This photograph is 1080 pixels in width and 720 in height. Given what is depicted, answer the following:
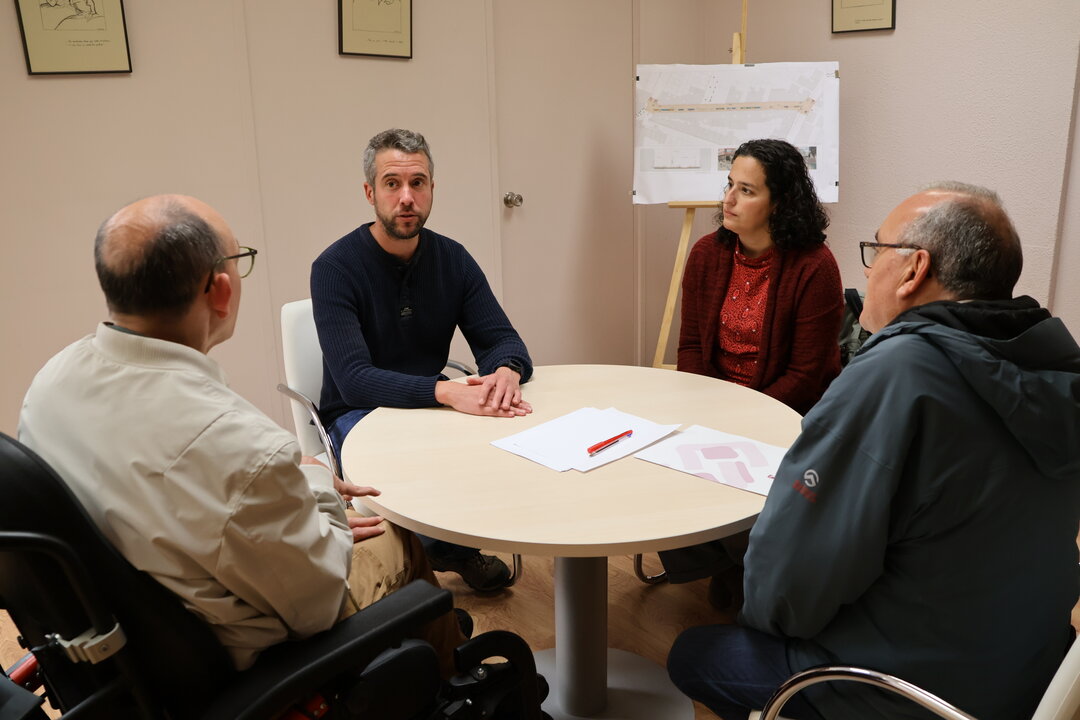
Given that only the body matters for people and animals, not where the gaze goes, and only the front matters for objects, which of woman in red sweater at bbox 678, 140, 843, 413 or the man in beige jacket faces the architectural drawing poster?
the man in beige jacket

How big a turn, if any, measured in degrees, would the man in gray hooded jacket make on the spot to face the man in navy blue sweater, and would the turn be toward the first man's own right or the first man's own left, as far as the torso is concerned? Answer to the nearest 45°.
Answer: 0° — they already face them

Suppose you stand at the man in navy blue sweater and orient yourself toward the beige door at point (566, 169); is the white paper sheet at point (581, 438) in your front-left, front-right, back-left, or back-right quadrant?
back-right

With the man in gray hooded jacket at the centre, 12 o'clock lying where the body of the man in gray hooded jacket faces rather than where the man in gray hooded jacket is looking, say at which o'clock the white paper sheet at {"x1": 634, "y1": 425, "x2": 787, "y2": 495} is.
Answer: The white paper sheet is roughly at 12 o'clock from the man in gray hooded jacket.

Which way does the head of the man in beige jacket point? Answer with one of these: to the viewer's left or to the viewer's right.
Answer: to the viewer's right

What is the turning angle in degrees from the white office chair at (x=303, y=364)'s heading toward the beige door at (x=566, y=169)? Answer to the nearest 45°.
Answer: approximately 90° to its left

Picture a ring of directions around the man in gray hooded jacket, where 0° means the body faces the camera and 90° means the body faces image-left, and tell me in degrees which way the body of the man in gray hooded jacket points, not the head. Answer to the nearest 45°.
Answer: approximately 135°

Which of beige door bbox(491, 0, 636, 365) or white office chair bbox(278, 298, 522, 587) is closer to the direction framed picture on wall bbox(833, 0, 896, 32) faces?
the white office chair

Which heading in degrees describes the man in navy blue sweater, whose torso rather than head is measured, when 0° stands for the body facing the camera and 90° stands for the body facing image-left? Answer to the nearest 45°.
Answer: approximately 315°
